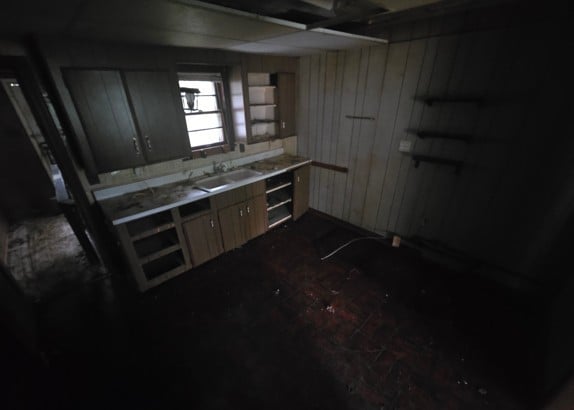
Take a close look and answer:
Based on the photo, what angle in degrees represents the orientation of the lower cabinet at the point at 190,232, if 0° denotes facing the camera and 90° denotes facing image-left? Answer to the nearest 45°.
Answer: approximately 315°

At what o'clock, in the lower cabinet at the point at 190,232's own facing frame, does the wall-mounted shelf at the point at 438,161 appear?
The wall-mounted shelf is roughly at 11 o'clock from the lower cabinet.

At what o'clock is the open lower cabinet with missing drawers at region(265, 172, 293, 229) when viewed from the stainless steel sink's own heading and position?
The open lower cabinet with missing drawers is roughly at 10 o'clock from the stainless steel sink.

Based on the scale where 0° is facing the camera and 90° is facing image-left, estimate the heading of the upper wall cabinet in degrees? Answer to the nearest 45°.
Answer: approximately 315°

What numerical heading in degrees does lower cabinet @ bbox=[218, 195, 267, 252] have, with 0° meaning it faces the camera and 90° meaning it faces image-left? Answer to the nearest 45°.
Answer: approximately 315°

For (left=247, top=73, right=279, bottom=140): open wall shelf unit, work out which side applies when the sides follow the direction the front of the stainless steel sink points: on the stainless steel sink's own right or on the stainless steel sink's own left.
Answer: on the stainless steel sink's own left

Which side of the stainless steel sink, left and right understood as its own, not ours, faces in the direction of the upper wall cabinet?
right

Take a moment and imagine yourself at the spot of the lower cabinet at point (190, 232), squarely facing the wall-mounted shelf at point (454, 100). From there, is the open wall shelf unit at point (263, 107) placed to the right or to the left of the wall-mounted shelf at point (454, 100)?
left
